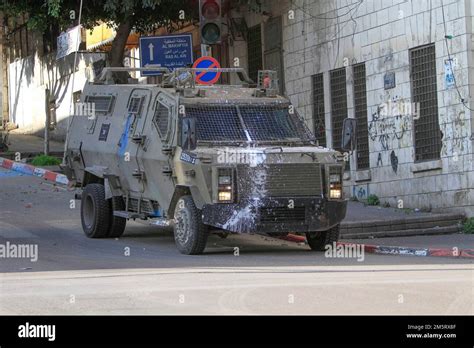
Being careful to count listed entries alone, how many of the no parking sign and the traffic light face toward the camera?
2

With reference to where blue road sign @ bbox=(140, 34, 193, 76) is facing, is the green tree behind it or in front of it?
behind

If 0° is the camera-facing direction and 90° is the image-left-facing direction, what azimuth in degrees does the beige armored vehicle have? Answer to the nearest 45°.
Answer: approximately 315°

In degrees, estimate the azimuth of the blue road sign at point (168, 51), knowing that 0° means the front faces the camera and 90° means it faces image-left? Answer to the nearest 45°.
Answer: approximately 0°

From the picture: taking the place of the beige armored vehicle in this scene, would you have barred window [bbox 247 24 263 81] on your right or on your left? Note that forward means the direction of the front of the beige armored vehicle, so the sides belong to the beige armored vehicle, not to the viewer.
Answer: on your left

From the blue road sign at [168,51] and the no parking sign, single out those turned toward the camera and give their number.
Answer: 2
